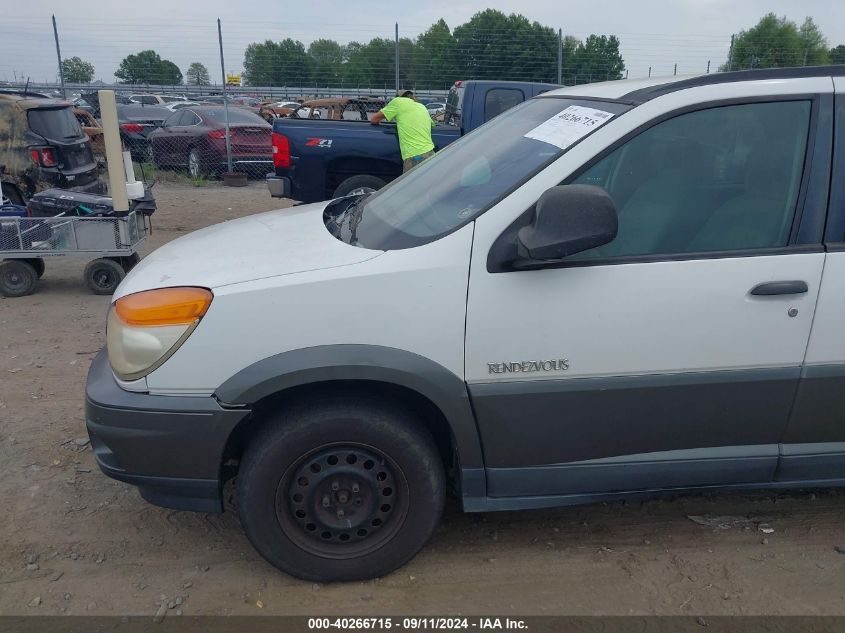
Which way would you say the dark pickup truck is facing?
to the viewer's right

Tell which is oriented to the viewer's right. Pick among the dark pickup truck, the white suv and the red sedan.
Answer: the dark pickup truck

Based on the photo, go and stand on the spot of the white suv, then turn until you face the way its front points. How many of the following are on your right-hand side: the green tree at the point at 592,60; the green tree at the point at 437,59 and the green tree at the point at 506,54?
3

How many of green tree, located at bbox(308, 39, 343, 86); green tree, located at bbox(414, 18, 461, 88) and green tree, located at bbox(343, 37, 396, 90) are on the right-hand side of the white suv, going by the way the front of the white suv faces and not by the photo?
3

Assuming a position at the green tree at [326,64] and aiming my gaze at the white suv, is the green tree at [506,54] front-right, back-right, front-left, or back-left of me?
front-left

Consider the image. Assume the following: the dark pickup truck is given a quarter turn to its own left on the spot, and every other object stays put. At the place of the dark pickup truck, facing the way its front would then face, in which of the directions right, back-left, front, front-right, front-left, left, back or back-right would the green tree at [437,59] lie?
front

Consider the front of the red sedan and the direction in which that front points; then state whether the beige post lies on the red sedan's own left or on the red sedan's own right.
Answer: on the red sedan's own left

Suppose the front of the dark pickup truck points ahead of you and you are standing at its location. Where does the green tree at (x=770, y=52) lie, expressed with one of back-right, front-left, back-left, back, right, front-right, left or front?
front-left

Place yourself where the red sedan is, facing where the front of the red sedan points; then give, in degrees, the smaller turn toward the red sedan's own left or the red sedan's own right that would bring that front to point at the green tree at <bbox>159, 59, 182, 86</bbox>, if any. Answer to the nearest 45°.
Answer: approximately 45° to the red sedan's own right

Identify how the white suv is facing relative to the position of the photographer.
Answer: facing to the left of the viewer

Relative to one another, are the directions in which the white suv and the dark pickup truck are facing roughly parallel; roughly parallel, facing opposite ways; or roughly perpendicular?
roughly parallel, facing opposite ways

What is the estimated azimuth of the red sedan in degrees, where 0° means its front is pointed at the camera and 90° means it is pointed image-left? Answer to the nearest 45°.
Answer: approximately 135°

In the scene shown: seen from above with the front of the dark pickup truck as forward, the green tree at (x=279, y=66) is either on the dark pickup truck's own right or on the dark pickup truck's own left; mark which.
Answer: on the dark pickup truck's own left

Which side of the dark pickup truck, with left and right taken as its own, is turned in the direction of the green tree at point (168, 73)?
left

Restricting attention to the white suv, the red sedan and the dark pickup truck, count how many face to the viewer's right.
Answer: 1

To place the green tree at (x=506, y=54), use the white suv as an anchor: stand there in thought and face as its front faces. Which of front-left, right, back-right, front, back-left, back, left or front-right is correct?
right
